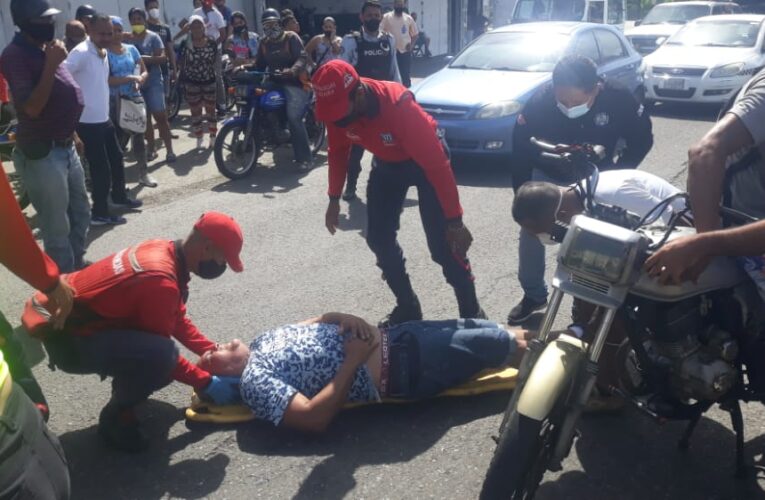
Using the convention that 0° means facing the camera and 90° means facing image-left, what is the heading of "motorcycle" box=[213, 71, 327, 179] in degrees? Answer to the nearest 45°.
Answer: approximately 45°

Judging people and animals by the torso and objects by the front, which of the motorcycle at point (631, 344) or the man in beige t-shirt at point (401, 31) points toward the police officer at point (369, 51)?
the man in beige t-shirt

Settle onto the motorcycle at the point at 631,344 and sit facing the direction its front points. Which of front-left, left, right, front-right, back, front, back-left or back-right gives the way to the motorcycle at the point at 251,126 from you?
right

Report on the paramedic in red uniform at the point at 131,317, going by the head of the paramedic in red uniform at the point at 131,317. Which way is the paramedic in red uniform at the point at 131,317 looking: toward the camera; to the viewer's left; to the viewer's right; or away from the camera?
to the viewer's right

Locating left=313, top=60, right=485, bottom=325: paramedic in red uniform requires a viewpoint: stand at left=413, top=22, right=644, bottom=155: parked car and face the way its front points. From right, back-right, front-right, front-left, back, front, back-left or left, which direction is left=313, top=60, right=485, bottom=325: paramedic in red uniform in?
front-left

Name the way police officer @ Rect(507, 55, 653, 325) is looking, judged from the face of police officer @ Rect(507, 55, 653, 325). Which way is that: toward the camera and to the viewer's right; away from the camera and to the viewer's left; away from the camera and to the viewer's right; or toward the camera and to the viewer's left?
toward the camera and to the viewer's left

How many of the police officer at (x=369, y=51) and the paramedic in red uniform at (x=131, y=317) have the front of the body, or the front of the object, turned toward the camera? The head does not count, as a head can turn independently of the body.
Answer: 1

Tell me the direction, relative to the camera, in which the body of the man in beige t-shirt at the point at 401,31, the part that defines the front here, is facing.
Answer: toward the camera

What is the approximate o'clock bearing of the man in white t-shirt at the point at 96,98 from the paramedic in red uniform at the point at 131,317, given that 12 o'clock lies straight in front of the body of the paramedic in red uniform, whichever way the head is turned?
The man in white t-shirt is roughly at 9 o'clock from the paramedic in red uniform.

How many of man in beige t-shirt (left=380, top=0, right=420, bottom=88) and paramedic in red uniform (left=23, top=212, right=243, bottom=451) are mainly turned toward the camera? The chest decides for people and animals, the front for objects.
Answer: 1

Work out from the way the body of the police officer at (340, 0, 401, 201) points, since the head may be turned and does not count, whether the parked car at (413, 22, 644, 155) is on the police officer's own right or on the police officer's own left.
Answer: on the police officer's own left

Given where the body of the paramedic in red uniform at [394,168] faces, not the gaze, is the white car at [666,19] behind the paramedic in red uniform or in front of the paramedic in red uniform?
behind

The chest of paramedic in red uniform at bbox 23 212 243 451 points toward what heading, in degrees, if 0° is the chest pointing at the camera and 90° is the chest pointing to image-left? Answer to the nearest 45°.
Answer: approximately 270°

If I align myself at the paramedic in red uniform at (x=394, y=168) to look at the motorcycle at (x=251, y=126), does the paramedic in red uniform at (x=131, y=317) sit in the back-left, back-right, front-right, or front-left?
back-left

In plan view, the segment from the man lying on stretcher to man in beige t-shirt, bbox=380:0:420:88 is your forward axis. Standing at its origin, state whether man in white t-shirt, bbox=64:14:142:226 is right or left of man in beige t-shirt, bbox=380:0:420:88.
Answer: left

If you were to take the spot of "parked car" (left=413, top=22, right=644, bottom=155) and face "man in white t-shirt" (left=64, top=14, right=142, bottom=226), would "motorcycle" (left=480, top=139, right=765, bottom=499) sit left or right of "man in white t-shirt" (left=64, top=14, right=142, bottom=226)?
left

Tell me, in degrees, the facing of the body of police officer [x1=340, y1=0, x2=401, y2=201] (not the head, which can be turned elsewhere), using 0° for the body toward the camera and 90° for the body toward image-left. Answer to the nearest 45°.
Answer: approximately 0°

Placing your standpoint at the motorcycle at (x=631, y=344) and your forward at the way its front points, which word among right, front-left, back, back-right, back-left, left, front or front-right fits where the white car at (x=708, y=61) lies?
back-right
